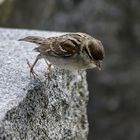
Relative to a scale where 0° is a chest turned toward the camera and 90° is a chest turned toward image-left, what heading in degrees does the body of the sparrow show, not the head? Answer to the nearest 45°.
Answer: approximately 270°
